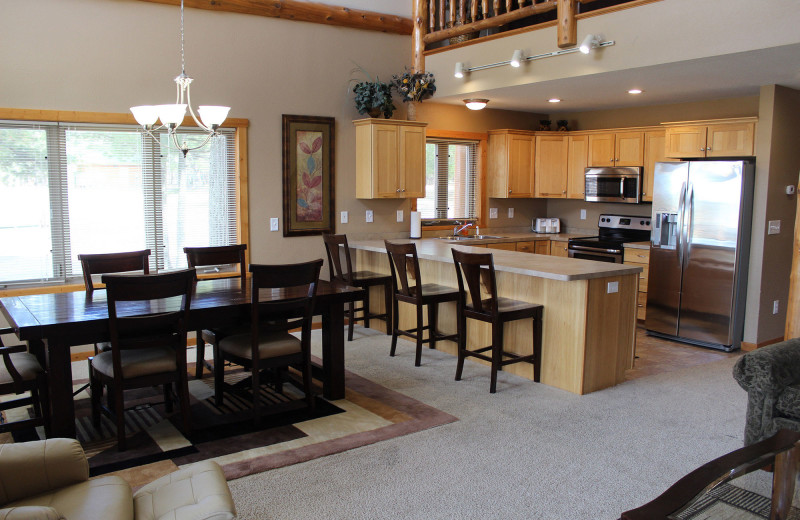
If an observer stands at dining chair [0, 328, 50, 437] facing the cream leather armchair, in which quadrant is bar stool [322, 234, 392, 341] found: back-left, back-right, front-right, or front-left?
back-left

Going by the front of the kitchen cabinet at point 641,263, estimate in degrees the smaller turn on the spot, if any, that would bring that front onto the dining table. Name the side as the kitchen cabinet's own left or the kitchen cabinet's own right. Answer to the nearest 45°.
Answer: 0° — it already faces it

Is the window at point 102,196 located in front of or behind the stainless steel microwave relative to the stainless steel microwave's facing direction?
in front

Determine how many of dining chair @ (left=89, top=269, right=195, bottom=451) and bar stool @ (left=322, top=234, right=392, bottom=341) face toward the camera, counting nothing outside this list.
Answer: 0

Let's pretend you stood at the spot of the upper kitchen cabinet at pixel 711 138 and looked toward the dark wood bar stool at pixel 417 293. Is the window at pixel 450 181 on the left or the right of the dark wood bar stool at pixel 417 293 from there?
right

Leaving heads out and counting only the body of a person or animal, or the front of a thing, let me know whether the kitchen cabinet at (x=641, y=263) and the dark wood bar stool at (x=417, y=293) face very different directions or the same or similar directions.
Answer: very different directions

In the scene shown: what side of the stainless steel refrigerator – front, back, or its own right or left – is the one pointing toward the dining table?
front

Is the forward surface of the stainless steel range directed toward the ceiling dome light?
yes

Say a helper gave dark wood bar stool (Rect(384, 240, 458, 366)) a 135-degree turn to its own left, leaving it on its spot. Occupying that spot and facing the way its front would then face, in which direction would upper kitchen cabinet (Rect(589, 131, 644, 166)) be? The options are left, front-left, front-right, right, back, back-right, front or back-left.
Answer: back-right

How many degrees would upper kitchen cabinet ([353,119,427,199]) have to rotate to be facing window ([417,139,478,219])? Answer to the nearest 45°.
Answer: approximately 90° to its left

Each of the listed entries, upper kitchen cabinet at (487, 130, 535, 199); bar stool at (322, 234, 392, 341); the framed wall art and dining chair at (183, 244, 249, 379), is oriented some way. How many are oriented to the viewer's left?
0

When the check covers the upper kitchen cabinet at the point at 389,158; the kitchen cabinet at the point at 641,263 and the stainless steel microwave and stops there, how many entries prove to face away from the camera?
0

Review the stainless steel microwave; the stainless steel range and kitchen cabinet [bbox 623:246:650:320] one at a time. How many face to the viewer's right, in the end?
0

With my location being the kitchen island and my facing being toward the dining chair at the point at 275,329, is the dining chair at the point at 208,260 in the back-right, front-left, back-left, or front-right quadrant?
front-right

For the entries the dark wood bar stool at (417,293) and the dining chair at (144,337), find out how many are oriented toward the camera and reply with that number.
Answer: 0

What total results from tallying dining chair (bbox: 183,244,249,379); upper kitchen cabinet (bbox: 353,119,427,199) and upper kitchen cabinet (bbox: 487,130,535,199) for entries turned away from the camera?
0

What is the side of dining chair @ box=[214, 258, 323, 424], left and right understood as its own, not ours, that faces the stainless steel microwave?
right

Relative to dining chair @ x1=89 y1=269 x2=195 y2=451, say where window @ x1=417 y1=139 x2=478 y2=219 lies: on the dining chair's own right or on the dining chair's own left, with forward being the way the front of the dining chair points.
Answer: on the dining chair's own right

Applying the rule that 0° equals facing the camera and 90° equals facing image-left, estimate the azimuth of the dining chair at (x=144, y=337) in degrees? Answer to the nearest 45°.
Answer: approximately 135°
